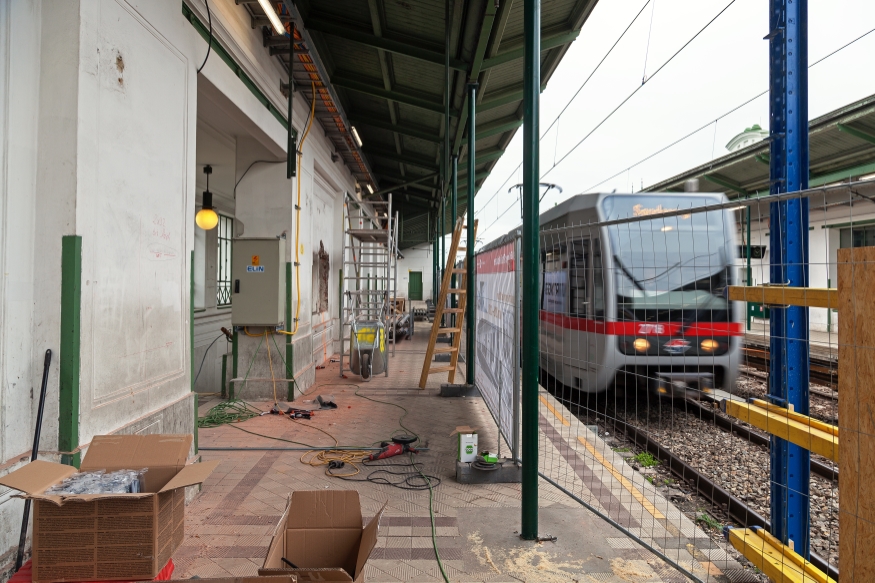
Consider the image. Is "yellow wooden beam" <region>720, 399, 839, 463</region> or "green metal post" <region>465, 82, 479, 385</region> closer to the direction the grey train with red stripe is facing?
the yellow wooden beam

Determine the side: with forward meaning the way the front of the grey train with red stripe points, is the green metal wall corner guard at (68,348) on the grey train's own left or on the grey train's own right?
on the grey train's own right

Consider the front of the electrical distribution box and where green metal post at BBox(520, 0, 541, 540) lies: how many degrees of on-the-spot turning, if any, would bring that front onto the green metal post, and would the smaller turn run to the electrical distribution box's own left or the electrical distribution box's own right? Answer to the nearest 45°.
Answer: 0° — it already faces it

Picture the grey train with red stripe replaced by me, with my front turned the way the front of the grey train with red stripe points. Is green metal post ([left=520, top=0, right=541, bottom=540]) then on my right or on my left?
on my right

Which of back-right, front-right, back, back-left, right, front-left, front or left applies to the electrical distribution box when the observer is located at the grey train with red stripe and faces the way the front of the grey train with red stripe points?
front-right

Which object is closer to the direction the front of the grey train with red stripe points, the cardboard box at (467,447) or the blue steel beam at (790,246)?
the blue steel beam

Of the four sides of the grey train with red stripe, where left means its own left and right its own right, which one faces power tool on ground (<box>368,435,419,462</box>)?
front
